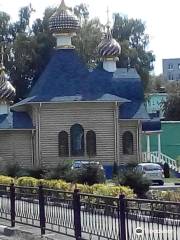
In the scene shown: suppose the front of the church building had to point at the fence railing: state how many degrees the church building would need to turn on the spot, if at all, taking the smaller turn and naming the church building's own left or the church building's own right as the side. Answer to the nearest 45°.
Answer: approximately 45° to the church building's own left

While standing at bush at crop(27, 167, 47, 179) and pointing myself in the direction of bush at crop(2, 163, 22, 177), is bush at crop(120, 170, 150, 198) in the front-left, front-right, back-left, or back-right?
back-left

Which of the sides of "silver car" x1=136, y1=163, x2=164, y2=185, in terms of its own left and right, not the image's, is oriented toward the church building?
left
